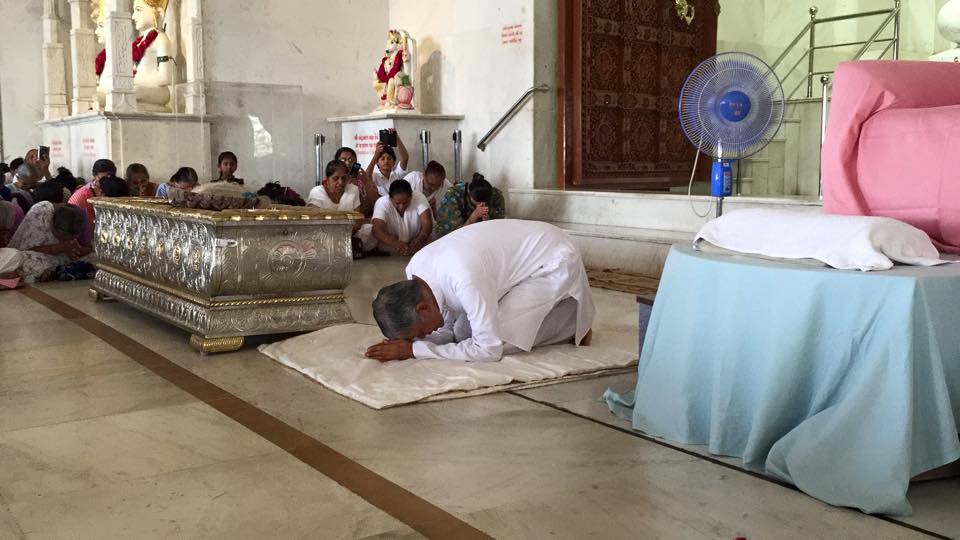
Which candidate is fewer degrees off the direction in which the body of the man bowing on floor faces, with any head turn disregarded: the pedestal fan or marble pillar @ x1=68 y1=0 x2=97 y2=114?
the marble pillar

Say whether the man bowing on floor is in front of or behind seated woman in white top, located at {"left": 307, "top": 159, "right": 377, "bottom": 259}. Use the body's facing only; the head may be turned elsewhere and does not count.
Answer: in front

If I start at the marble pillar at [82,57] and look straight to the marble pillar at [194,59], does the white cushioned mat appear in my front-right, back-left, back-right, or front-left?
front-right

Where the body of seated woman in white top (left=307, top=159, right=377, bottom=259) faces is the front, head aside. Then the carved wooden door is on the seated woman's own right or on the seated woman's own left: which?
on the seated woman's own left

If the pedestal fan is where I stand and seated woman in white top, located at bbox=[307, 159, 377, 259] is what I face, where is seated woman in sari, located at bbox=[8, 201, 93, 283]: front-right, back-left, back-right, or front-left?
front-left

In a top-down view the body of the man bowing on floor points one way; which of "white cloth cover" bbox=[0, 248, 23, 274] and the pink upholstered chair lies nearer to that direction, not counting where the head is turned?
the white cloth cover

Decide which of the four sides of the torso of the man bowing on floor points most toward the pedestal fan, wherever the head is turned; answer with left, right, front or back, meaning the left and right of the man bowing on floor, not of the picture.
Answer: back

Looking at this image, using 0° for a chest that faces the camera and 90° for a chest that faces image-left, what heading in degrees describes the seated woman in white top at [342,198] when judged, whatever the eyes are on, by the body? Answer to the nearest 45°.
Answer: approximately 315°

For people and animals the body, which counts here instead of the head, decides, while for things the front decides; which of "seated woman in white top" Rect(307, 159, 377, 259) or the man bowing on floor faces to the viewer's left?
the man bowing on floor

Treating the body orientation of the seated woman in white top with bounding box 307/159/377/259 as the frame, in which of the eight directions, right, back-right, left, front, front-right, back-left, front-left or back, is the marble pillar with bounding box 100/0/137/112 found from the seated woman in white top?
back

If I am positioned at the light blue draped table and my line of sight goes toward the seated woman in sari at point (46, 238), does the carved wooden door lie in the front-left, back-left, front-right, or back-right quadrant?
front-right

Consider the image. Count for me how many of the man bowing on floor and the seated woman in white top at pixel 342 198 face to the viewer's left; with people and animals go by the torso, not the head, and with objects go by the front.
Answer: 1

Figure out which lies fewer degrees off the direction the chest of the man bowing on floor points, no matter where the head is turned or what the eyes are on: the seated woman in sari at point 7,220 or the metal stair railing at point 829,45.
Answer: the seated woman in sari

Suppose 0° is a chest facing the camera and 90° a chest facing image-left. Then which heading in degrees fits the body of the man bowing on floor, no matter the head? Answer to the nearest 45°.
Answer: approximately 90°

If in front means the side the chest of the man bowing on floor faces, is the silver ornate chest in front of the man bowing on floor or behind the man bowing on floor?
in front
